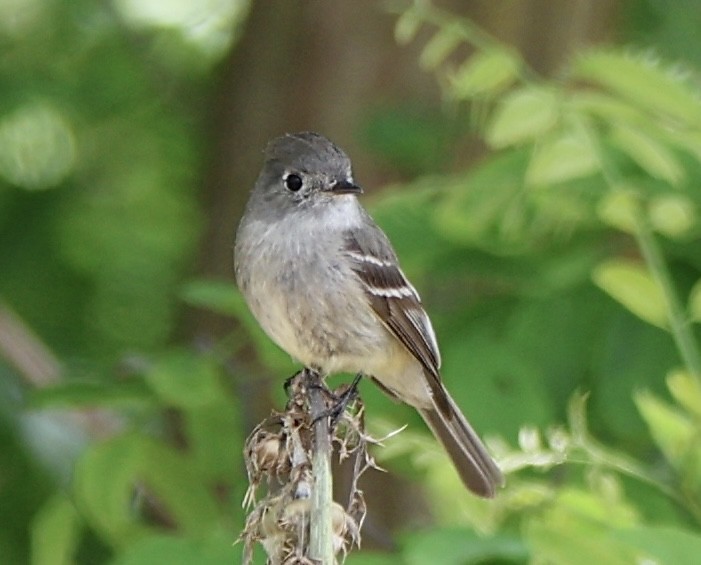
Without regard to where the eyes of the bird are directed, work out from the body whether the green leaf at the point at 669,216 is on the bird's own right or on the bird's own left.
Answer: on the bird's own left

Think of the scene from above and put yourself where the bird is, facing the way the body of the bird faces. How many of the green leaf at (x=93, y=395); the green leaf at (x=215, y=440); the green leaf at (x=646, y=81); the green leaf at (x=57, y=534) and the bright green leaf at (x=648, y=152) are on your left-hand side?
2

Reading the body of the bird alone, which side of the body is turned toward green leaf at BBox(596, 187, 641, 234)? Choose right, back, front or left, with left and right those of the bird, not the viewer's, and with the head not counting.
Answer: back

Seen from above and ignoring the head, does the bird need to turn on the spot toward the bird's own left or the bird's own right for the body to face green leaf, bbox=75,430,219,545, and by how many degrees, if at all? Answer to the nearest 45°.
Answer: approximately 90° to the bird's own right

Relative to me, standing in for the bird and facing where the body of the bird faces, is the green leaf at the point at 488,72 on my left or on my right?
on my left

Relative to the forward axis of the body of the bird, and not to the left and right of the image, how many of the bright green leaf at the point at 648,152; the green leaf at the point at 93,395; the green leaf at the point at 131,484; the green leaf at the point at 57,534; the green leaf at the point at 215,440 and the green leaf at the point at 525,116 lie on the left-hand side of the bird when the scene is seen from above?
2

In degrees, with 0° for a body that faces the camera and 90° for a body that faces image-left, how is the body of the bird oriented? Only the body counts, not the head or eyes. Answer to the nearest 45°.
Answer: approximately 45°

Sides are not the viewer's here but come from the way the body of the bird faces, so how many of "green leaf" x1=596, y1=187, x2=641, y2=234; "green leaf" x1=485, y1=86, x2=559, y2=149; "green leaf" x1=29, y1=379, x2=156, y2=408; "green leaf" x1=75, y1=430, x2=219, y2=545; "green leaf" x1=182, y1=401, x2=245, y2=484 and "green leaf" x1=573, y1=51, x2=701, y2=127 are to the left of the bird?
3

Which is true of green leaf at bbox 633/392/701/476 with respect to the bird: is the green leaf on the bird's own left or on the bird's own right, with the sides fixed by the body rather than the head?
on the bird's own left

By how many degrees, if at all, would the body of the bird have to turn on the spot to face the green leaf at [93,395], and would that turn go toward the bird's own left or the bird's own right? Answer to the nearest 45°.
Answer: approximately 45° to the bird's own right

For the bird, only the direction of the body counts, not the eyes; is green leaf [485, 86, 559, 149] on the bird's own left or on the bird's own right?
on the bird's own left

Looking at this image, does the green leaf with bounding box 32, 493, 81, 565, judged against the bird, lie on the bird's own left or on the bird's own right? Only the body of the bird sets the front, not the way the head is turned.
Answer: on the bird's own right
